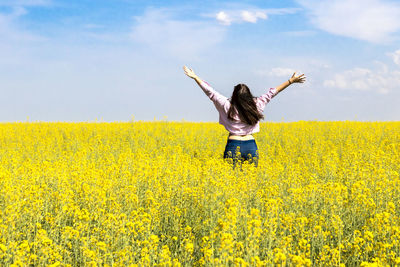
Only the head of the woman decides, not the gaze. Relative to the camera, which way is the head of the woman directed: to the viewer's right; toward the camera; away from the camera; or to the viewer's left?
away from the camera

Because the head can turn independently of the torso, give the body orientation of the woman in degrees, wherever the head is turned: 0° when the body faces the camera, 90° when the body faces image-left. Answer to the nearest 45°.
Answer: approximately 180°
